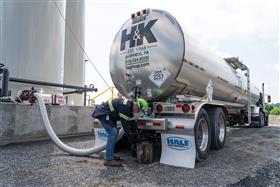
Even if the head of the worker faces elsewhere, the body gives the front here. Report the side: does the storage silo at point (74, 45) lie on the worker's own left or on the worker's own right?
on the worker's own left

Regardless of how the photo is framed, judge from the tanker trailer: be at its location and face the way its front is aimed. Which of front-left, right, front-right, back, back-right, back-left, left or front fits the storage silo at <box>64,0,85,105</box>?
left

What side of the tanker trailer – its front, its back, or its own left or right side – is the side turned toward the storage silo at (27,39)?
left

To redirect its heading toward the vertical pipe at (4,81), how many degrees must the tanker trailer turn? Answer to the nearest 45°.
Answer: approximately 135° to its left

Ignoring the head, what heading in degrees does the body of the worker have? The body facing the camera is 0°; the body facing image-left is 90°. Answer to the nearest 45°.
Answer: approximately 270°

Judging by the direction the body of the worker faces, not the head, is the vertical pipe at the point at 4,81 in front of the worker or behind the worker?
behind

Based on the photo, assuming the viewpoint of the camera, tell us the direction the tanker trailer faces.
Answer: facing away from the viewer and to the right of the viewer
